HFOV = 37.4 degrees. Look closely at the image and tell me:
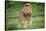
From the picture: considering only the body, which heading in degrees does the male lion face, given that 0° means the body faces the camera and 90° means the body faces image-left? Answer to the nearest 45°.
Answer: approximately 0°
